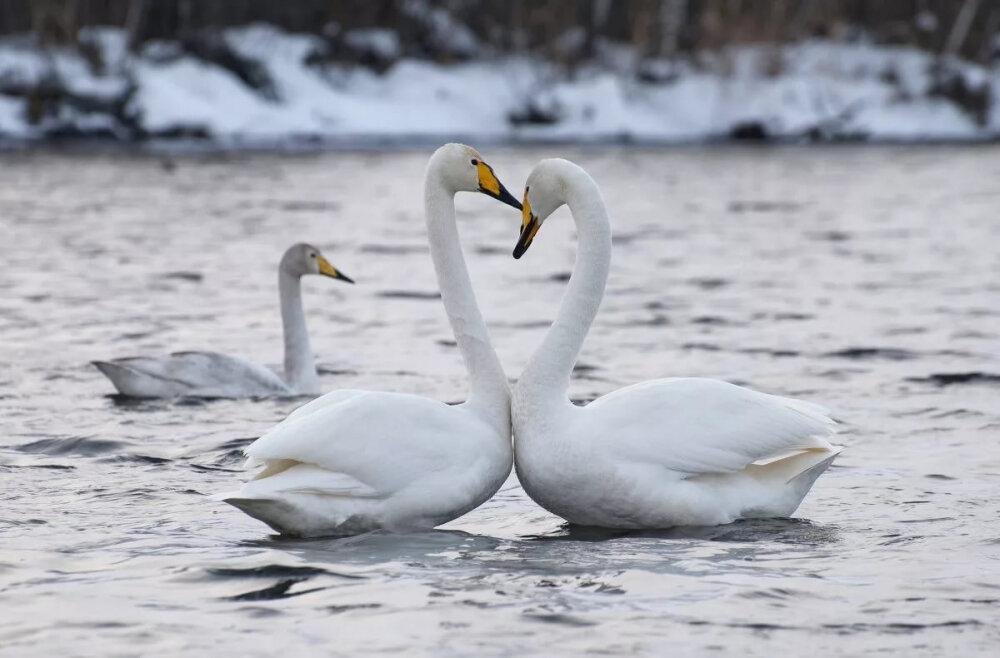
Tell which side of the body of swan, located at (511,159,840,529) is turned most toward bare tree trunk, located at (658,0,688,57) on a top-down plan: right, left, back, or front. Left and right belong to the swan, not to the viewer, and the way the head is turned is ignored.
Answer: right

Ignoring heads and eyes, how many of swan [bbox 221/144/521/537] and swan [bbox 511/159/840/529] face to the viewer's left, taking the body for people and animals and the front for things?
1

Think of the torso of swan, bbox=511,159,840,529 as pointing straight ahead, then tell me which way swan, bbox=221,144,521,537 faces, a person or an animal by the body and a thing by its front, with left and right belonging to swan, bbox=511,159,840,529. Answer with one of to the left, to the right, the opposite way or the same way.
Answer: the opposite way

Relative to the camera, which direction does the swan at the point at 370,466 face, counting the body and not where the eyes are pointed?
to the viewer's right

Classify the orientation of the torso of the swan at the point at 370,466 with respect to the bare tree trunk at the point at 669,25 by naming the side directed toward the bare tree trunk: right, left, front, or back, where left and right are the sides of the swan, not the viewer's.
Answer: left

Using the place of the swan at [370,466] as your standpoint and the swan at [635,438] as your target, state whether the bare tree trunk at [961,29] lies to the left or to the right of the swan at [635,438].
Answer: left

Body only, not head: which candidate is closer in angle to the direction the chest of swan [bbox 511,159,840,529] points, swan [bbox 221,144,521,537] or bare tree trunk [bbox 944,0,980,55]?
the swan

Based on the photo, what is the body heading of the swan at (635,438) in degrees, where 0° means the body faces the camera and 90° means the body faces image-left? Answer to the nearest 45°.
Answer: approximately 90°

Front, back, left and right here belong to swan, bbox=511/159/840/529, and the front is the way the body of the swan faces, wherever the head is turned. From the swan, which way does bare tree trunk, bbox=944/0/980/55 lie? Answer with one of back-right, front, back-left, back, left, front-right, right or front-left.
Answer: right

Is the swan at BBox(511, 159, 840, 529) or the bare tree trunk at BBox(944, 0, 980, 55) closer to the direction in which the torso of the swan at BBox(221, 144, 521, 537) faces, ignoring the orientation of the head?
the swan

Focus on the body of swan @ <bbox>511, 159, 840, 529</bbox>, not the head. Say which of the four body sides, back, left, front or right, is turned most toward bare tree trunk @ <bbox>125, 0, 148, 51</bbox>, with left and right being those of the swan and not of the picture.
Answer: right

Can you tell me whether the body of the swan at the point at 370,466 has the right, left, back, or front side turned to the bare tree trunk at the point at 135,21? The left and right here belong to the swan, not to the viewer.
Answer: left
